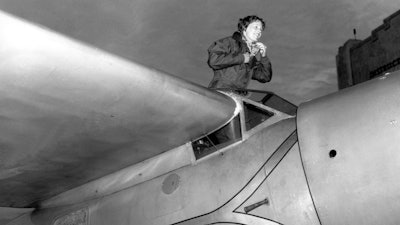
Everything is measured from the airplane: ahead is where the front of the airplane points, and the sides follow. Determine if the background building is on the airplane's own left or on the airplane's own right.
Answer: on the airplane's own left

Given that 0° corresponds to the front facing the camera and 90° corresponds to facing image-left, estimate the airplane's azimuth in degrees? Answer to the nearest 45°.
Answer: approximately 315°
